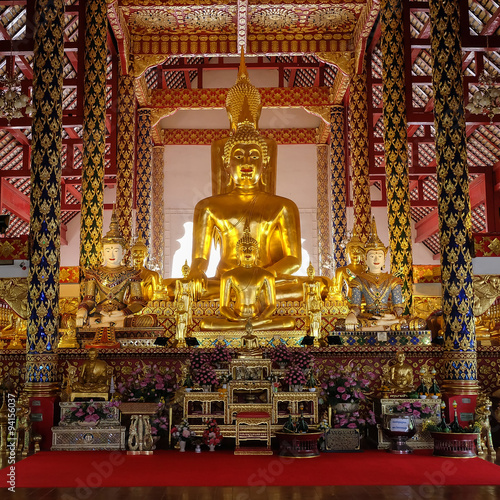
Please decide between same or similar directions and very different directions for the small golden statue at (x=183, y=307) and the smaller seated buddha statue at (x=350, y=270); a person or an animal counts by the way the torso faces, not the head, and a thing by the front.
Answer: same or similar directions

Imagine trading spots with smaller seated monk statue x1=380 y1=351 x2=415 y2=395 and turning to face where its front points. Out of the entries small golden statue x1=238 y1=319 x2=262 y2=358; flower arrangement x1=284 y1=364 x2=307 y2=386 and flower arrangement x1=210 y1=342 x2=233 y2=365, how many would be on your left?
0

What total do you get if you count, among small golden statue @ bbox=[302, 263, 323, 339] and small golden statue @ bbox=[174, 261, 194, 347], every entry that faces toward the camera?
2

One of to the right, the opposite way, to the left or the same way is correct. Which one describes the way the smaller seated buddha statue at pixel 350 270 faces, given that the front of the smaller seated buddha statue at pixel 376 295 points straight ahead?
the same way

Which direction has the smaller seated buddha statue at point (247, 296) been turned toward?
toward the camera

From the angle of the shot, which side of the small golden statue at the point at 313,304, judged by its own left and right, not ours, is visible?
front

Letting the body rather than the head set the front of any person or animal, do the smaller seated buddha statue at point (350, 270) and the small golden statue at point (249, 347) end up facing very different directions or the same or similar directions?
same or similar directions

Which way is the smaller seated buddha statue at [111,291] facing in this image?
toward the camera

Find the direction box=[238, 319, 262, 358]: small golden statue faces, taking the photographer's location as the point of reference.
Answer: facing the viewer

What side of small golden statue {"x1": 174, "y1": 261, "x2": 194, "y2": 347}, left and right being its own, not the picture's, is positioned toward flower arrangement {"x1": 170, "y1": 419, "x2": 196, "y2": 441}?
front

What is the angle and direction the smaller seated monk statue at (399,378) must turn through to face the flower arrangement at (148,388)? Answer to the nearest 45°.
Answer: approximately 90° to its right

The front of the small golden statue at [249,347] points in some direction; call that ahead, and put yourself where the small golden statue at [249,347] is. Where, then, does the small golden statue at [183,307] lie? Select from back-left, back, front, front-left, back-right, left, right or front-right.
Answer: back-right

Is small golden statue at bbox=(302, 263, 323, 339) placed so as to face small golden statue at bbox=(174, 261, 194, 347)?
no

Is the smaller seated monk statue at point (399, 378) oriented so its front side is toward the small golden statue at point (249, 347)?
no

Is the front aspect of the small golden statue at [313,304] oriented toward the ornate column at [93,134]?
no

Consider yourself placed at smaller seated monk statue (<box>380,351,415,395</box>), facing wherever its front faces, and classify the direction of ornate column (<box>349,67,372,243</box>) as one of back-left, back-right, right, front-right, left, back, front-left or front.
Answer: back

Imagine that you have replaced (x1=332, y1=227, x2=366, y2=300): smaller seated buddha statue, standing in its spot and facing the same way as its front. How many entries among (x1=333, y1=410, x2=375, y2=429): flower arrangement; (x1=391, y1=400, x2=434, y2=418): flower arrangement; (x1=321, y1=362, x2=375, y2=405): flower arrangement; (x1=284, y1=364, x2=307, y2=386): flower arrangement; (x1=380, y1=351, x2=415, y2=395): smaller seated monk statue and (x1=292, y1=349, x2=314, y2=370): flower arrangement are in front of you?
6
